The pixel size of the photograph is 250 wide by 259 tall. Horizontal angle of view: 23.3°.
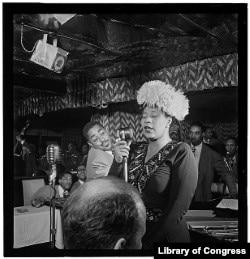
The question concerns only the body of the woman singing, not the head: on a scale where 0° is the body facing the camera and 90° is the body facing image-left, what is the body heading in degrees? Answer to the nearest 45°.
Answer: approximately 45°

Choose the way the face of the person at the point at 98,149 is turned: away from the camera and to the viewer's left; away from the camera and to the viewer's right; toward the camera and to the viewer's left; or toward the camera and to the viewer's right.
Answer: toward the camera and to the viewer's right

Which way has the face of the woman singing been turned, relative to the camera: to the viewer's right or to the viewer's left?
to the viewer's left
